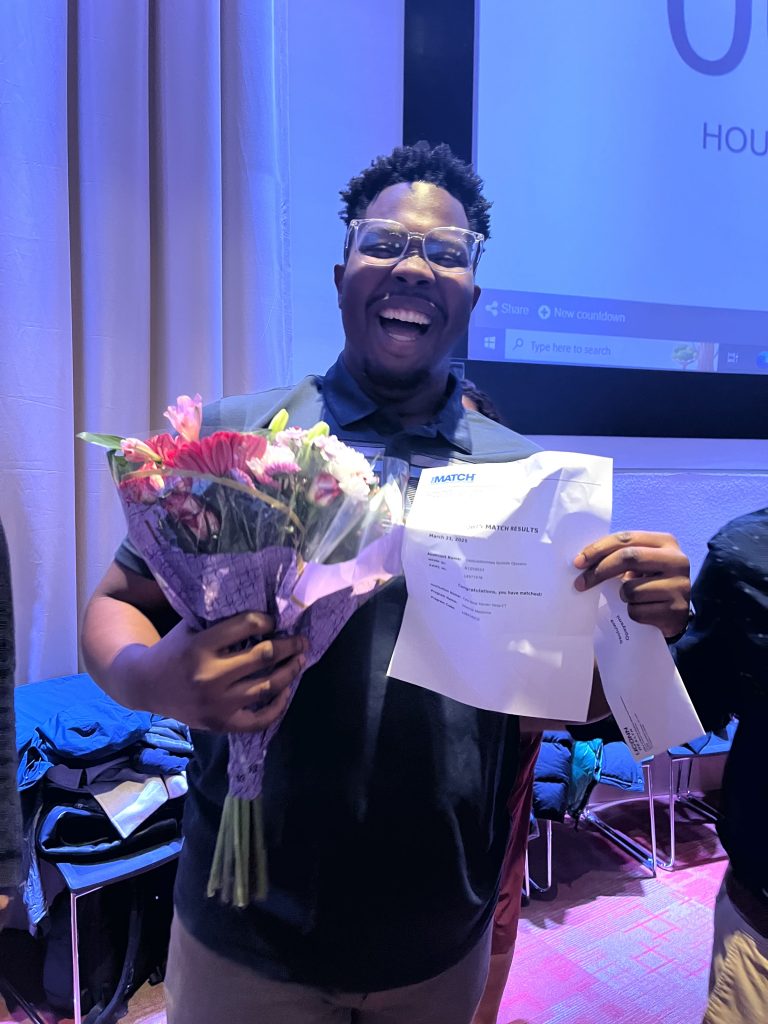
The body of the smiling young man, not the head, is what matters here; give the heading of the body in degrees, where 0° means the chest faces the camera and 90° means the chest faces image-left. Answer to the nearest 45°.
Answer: approximately 0°

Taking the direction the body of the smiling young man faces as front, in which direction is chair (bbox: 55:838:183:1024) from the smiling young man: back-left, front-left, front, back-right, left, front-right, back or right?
back-right

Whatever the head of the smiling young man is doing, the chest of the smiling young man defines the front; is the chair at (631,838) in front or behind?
behind

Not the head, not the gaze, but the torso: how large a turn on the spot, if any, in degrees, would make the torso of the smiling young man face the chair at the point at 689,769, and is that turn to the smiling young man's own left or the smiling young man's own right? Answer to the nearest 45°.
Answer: approximately 135° to the smiling young man's own left

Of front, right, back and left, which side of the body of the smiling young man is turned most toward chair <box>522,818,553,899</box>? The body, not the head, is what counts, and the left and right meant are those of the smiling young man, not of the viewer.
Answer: back
